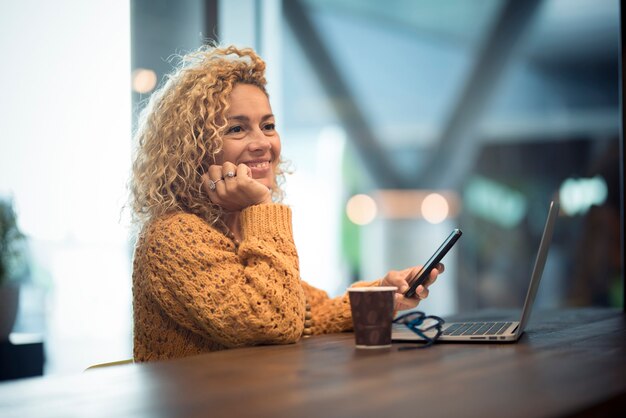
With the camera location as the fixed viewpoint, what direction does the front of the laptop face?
facing to the left of the viewer

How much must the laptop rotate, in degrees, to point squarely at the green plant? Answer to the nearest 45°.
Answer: approximately 45° to its right

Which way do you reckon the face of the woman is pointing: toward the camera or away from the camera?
toward the camera

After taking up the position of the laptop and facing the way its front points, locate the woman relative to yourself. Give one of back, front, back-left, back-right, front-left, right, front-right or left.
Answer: front
